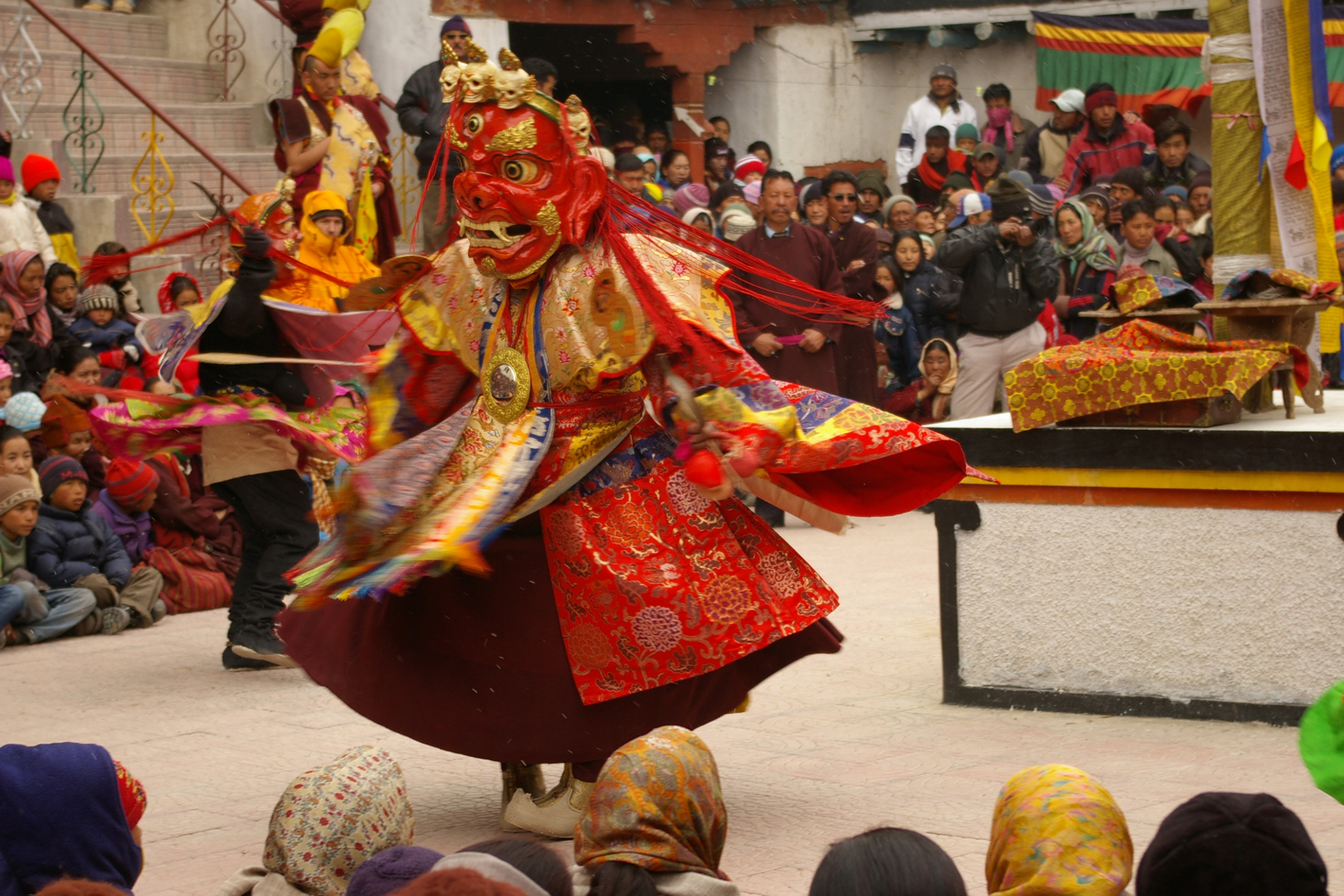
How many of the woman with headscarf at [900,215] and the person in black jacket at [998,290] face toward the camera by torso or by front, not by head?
2

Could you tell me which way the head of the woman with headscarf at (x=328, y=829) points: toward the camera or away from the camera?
away from the camera

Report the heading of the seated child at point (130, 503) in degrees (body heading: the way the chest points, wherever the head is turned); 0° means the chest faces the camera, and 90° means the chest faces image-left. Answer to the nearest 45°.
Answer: approximately 315°

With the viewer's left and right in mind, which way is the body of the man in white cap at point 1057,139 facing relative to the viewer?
facing the viewer and to the left of the viewer

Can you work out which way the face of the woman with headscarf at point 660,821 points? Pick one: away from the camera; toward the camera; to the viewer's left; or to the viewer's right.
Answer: away from the camera

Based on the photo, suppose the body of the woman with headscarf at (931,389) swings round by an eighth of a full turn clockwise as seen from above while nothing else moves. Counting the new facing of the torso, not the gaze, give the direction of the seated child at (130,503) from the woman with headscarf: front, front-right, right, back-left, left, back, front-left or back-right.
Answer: front

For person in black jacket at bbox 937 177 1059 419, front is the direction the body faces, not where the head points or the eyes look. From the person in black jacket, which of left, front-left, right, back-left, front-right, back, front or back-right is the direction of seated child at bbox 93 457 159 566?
front-right

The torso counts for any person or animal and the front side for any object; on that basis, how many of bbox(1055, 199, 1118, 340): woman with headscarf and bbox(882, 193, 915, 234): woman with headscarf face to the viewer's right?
0

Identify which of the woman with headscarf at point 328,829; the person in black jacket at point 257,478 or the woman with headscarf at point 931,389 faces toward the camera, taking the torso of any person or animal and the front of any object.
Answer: the woman with headscarf at point 931,389

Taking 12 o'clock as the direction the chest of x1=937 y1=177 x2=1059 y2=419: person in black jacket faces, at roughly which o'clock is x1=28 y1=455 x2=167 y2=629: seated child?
The seated child is roughly at 2 o'clock from the person in black jacket.

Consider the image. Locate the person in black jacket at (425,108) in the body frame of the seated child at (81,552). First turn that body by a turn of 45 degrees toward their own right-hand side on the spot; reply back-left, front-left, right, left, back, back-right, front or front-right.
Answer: back-left

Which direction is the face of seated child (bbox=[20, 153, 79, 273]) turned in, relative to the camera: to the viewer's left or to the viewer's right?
to the viewer's right
